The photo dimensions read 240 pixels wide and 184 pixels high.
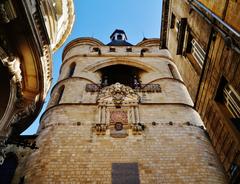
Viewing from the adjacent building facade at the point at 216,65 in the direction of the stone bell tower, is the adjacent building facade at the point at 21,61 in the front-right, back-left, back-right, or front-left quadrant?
front-left

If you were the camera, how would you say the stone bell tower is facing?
facing the viewer

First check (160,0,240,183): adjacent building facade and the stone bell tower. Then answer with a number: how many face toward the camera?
1

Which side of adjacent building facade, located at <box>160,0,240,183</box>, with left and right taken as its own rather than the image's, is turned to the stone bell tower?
right

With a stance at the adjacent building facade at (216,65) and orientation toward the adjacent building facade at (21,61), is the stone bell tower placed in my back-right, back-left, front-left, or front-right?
front-right

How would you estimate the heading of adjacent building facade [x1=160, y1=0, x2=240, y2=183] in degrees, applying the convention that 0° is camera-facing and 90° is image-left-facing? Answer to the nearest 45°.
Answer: approximately 90°
